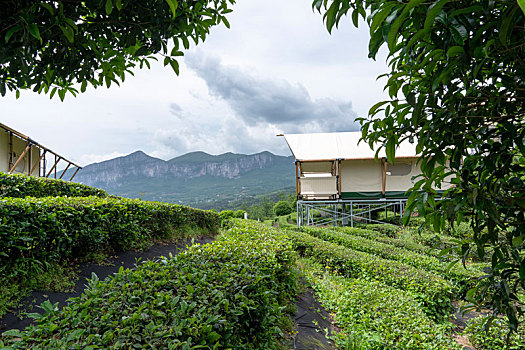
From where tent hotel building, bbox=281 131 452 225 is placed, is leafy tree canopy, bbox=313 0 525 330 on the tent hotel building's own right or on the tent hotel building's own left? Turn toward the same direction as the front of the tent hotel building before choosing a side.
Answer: on the tent hotel building's own left

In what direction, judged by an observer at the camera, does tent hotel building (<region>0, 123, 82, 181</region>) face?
facing away from the viewer and to the right of the viewer

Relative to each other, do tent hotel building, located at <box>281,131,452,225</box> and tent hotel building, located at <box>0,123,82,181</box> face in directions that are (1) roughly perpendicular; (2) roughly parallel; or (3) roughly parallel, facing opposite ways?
roughly perpendicular

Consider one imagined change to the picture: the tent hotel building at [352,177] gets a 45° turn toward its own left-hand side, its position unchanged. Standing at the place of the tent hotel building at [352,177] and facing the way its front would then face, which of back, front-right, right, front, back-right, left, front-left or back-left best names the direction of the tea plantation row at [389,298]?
front-left

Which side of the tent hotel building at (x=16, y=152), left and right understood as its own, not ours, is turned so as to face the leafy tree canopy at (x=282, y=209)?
front
